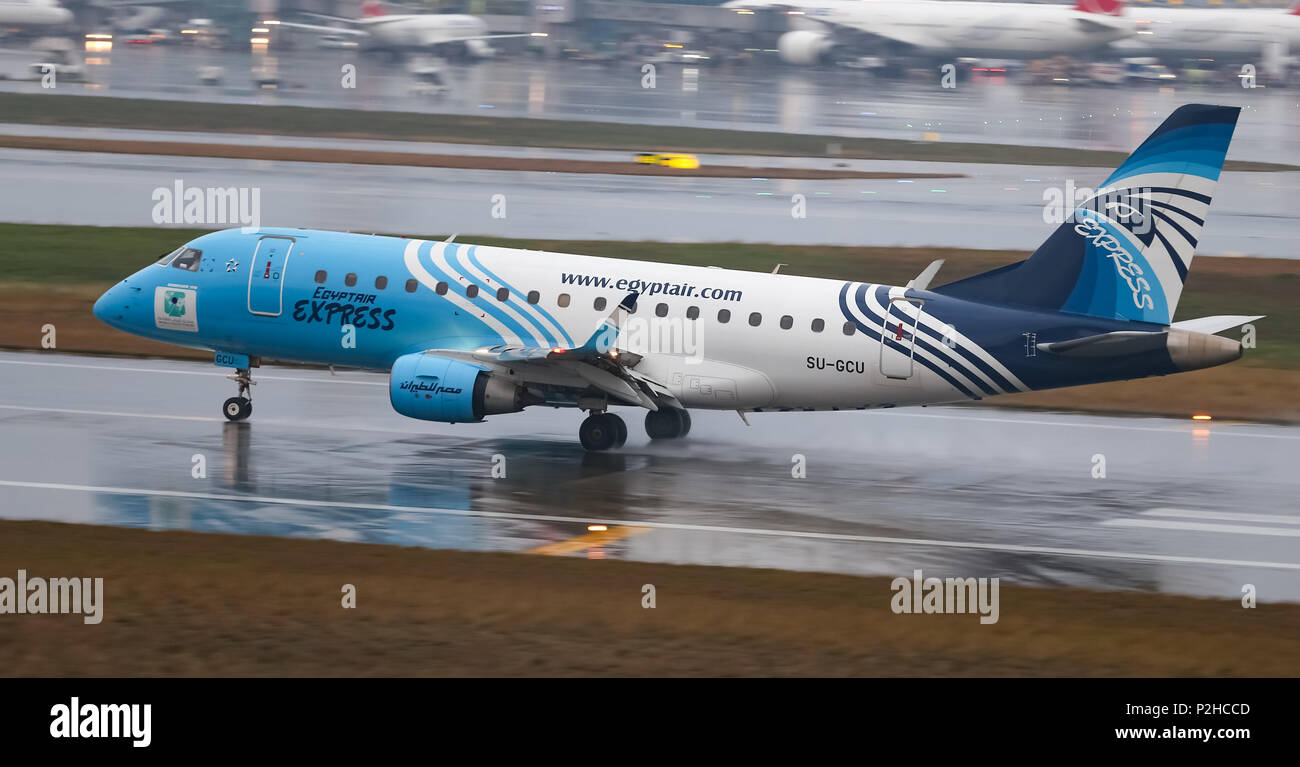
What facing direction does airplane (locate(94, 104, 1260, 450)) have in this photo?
to the viewer's left
